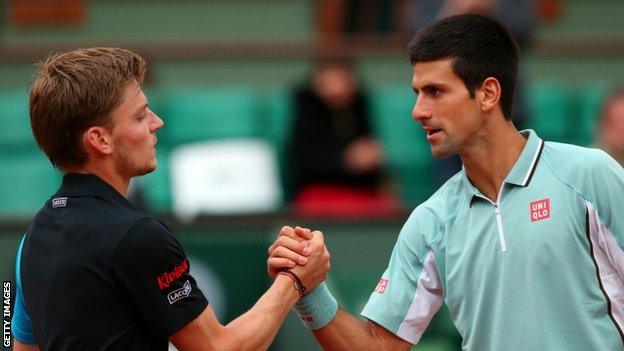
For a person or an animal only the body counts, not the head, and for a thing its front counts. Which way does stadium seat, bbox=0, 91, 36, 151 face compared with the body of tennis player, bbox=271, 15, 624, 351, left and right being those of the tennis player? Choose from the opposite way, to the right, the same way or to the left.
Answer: to the left

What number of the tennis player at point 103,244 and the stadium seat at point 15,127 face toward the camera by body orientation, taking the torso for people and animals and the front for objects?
1

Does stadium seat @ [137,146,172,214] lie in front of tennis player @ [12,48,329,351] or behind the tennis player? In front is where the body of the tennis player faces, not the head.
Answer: in front

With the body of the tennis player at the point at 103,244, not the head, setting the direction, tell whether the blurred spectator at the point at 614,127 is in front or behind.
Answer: in front

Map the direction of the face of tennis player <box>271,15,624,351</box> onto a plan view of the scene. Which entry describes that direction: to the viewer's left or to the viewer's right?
to the viewer's left

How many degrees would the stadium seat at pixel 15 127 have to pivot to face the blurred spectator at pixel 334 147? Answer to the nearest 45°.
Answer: approximately 45° to its left

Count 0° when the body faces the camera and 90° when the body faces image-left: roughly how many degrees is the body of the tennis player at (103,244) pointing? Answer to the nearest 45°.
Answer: approximately 225°

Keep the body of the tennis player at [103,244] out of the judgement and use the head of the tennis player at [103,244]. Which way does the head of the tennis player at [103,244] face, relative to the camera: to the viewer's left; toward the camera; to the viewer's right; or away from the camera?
to the viewer's right

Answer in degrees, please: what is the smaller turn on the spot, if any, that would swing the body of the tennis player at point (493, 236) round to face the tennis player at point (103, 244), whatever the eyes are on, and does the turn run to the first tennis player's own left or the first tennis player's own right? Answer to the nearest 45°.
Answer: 0° — they already face them

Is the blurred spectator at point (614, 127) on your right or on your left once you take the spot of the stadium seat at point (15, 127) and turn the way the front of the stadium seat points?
on your left
